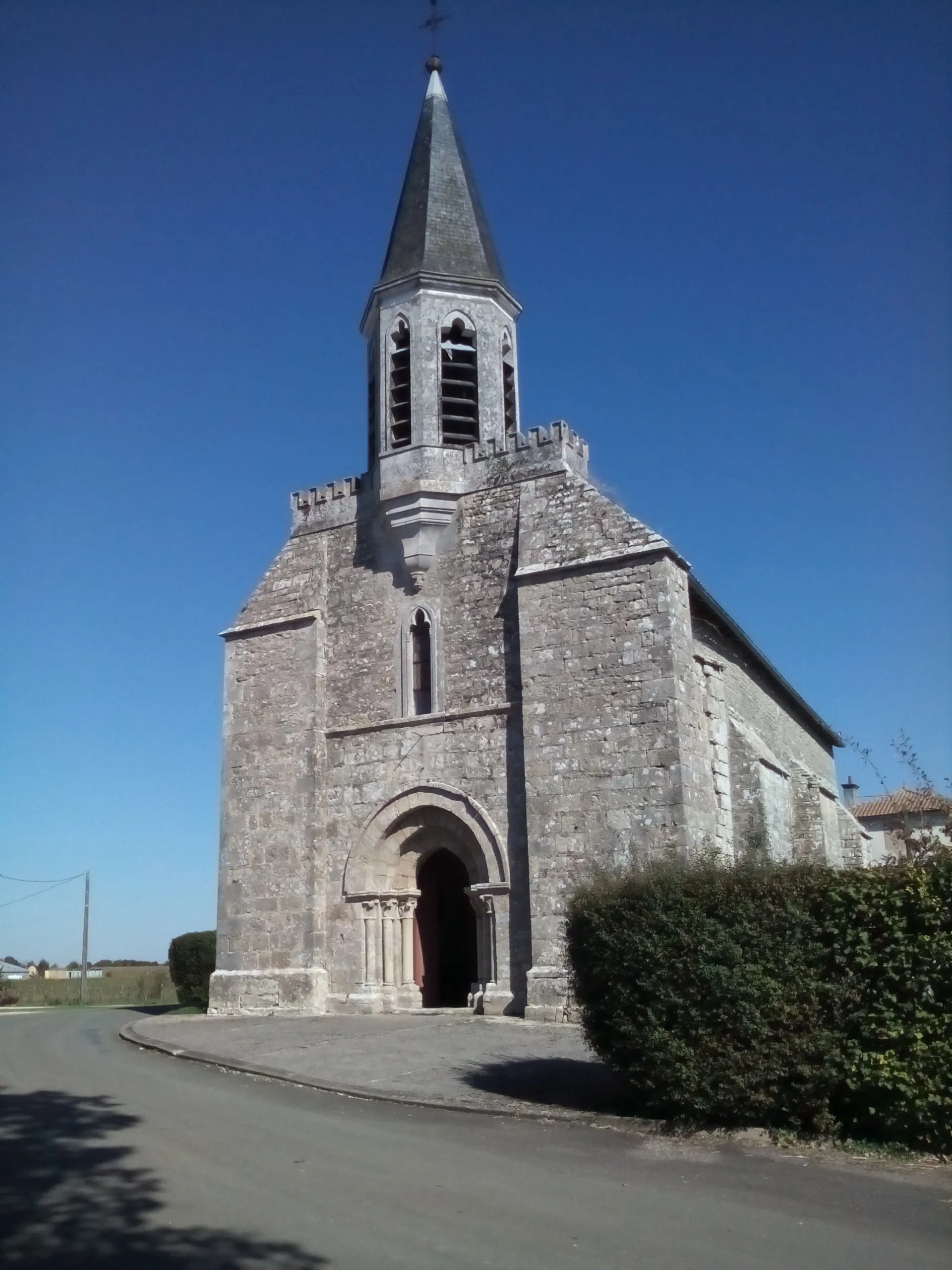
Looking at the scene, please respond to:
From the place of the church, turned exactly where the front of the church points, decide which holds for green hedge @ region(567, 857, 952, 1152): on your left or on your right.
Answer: on your left

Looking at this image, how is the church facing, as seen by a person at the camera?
facing the viewer and to the left of the viewer

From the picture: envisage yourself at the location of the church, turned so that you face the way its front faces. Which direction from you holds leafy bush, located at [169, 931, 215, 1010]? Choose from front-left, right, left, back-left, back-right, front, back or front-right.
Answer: right

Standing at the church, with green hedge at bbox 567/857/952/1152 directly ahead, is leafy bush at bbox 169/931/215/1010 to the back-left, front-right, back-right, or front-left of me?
back-right
